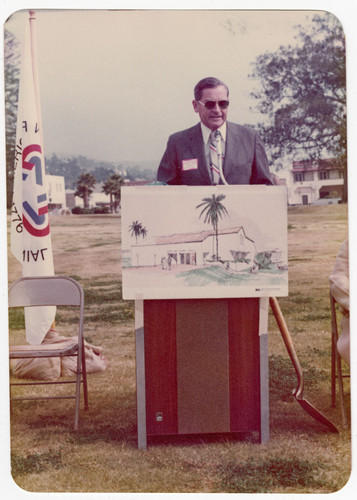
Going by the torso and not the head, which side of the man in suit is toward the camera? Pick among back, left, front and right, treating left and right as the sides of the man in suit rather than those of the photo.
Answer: front

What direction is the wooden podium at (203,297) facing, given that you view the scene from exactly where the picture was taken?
facing the viewer

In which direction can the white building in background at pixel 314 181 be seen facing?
toward the camera

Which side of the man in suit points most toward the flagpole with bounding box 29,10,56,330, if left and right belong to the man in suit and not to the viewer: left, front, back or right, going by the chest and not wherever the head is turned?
right

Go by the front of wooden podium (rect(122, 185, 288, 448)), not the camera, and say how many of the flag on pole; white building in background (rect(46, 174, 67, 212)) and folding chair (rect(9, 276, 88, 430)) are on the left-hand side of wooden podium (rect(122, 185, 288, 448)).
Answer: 0

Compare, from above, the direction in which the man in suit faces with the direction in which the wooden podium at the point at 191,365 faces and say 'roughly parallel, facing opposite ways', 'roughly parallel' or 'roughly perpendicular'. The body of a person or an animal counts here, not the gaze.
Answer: roughly parallel

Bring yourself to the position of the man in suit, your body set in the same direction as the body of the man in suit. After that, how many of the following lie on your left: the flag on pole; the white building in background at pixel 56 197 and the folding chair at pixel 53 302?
0

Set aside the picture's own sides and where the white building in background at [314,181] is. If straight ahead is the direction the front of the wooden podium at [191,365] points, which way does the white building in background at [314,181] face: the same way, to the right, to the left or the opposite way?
the same way

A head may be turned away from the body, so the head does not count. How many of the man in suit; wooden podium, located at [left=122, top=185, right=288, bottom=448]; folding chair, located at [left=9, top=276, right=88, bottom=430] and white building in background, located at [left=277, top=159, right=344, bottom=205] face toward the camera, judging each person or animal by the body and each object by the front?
4

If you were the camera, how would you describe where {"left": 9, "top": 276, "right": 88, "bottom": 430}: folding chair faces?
facing the viewer

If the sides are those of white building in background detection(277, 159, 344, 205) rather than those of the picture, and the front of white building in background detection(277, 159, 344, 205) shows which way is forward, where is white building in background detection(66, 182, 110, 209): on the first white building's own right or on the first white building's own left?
on the first white building's own right

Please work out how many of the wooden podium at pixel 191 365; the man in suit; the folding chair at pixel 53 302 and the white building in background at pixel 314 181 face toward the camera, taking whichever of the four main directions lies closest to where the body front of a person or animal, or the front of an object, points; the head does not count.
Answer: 4
